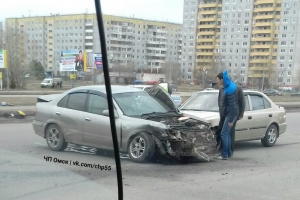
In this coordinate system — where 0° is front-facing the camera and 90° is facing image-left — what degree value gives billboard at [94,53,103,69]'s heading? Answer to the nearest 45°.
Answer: approximately 0°

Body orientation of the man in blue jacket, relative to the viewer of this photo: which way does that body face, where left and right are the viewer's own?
facing to the left of the viewer

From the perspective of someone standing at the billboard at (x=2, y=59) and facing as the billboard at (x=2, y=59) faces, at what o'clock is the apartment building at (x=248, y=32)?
The apartment building is roughly at 8 o'clock from the billboard.

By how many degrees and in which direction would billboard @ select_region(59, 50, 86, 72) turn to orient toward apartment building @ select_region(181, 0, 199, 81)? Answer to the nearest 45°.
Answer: approximately 135° to its left

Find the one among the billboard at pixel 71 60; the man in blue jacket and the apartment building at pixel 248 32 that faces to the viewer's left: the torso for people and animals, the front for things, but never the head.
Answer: the man in blue jacket

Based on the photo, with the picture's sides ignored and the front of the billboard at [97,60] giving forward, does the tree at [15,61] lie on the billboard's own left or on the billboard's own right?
on the billboard's own right

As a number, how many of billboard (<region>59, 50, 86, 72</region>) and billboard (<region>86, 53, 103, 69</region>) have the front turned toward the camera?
2

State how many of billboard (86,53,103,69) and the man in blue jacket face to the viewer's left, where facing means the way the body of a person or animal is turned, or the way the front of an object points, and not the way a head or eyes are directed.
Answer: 1

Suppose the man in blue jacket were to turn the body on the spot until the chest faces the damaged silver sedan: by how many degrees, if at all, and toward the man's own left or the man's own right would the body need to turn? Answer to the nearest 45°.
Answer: approximately 45° to the man's own left
